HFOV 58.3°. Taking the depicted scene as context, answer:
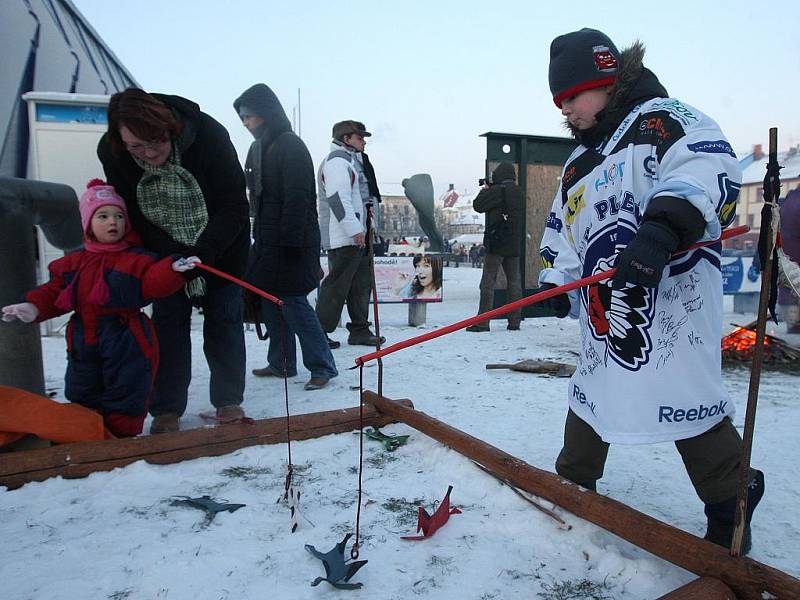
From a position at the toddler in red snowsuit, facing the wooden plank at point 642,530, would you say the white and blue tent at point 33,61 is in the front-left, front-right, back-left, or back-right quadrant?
back-left

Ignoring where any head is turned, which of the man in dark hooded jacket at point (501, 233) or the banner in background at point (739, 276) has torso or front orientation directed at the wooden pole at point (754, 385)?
the banner in background

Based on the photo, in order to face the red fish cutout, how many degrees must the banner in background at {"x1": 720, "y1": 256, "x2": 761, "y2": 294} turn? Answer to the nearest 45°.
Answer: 0° — it already faces it

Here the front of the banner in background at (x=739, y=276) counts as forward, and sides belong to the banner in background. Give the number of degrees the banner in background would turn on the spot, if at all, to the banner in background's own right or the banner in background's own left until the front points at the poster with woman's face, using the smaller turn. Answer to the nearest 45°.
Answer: approximately 45° to the banner in background's own right

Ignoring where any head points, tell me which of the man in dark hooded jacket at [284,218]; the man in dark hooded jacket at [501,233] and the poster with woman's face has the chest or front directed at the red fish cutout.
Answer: the poster with woman's face

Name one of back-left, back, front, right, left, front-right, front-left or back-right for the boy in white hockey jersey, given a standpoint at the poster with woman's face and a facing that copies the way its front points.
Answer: front

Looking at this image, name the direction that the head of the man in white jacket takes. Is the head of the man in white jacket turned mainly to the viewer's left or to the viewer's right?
to the viewer's right

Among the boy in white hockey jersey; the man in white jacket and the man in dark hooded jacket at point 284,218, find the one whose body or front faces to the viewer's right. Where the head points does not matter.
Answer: the man in white jacket

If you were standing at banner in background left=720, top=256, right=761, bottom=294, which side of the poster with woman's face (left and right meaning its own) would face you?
left

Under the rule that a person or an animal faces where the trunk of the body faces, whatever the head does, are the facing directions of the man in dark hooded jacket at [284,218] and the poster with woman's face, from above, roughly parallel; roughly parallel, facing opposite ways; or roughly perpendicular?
roughly perpendicular

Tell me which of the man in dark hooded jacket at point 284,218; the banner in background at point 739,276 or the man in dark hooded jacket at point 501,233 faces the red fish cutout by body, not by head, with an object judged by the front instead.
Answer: the banner in background

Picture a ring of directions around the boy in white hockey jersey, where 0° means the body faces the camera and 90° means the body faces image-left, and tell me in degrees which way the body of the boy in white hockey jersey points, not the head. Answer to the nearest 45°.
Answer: approximately 45°

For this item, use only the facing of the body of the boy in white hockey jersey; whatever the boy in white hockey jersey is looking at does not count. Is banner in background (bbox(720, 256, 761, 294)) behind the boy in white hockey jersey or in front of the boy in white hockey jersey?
behind

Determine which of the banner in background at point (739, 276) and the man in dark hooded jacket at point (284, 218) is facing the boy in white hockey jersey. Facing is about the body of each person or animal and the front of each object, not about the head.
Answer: the banner in background

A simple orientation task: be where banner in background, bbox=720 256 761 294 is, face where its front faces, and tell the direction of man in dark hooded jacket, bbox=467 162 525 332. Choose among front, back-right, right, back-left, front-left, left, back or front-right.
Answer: front-right

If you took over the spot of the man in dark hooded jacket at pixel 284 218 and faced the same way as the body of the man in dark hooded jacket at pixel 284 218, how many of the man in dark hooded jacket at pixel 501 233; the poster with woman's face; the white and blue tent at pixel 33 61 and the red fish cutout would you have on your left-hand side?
1

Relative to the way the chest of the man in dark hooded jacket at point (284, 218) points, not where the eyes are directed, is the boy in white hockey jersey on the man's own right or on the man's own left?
on the man's own left

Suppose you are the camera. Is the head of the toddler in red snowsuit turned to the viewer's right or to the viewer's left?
to the viewer's right
